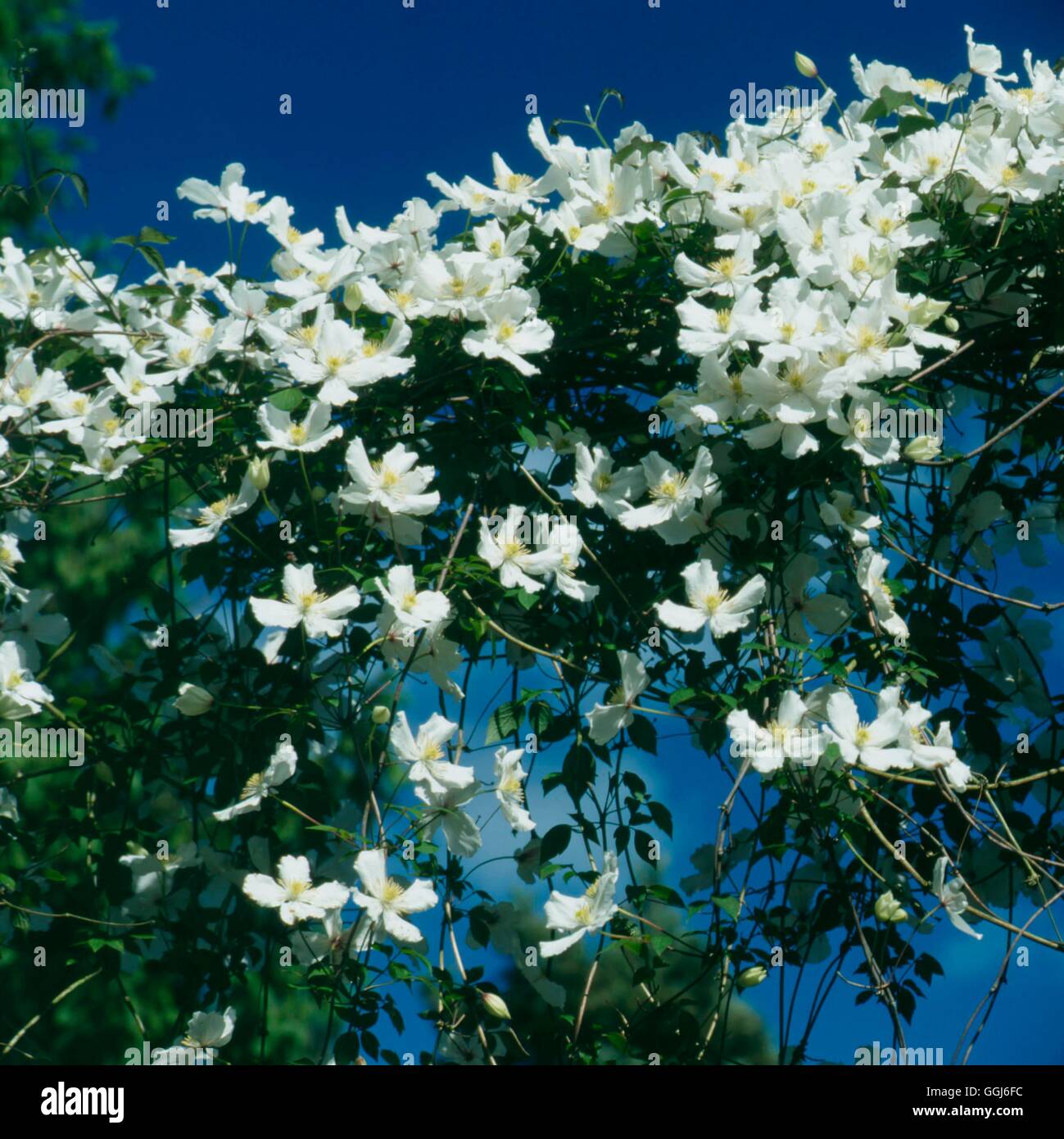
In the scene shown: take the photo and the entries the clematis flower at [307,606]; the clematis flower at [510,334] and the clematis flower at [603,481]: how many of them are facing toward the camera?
3

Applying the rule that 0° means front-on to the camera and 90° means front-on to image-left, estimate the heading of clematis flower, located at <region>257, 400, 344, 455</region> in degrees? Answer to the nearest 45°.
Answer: approximately 0°

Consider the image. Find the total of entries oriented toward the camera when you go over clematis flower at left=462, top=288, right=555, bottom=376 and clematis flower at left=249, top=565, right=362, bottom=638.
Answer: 2

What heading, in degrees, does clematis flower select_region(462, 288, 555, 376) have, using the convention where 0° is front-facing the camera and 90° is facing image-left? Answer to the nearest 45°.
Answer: approximately 0°
